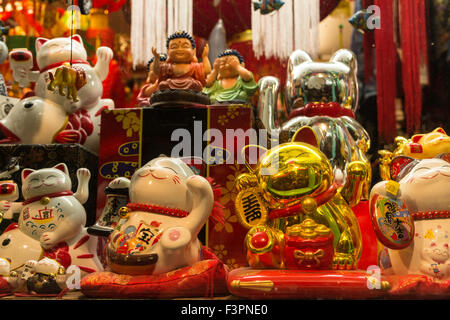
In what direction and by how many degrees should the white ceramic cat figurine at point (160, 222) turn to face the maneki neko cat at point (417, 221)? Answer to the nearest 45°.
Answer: approximately 135° to its left

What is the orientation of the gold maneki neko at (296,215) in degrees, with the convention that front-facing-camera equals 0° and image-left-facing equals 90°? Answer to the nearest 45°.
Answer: approximately 0°

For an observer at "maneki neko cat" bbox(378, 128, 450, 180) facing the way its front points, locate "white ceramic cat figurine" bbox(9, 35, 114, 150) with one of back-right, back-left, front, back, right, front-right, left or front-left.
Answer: right
